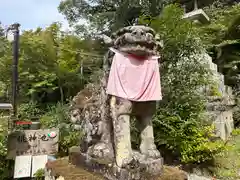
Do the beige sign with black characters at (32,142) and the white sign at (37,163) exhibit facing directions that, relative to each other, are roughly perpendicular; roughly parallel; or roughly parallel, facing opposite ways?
roughly parallel

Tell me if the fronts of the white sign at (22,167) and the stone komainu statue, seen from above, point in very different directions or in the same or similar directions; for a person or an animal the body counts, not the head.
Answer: same or similar directions

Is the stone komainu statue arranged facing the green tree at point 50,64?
no

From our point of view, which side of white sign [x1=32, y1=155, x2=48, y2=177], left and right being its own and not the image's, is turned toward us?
front

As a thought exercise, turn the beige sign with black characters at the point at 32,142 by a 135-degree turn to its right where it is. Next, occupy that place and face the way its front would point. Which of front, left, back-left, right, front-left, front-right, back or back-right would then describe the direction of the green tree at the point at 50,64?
front-right

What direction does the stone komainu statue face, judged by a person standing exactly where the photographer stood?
facing the viewer and to the right of the viewer

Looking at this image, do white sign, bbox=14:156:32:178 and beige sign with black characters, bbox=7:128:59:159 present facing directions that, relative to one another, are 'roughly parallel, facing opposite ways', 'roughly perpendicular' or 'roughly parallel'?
roughly parallel

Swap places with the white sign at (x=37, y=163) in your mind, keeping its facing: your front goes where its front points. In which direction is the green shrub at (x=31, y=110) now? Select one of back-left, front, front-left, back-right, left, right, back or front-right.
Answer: back

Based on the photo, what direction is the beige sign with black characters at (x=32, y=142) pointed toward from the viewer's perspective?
toward the camera

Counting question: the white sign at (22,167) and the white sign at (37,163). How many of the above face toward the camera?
2

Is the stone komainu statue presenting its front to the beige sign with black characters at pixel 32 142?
no

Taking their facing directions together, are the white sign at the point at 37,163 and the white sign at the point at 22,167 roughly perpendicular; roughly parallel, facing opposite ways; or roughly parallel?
roughly parallel
